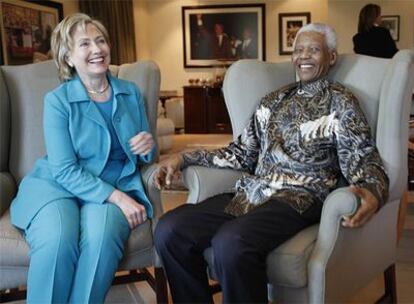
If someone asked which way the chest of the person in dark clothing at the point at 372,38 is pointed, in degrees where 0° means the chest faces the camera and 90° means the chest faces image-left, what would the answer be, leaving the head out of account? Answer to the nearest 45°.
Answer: approximately 225°

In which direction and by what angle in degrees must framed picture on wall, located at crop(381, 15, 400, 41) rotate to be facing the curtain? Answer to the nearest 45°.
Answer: approximately 90° to its right

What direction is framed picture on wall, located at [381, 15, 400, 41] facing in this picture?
toward the camera

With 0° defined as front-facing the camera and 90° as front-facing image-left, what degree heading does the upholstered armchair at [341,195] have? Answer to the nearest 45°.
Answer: approximately 45°

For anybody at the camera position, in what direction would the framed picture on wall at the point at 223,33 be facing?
facing the viewer

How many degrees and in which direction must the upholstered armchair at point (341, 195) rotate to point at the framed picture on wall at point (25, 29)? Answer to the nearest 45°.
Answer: approximately 90° to its right

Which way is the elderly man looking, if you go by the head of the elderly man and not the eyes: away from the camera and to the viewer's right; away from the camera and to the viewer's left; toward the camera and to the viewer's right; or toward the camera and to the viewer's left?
toward the camera and to the viewer's left

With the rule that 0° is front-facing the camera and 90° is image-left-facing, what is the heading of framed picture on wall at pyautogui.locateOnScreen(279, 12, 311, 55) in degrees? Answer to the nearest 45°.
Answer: approximately 0°

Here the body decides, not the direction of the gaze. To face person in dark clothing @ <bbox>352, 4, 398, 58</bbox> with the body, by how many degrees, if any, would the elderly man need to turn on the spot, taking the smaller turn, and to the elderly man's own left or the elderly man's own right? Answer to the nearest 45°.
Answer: approximately 135° to the elderly man's own right

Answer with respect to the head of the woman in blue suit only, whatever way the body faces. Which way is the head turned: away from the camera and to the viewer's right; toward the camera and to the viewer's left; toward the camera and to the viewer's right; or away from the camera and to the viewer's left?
toward the camera and to the viewer's right

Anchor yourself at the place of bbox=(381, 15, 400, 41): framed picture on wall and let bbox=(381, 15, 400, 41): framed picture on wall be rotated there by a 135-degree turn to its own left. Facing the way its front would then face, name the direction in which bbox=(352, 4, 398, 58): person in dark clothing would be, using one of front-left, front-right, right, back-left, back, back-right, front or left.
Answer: back-right

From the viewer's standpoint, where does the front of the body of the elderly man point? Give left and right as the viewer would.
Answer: facing the viewer and to the left of the viewer

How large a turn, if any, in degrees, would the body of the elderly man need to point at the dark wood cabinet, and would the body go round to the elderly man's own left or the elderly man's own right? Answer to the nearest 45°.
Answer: approximately 135° to the elderly man's own right

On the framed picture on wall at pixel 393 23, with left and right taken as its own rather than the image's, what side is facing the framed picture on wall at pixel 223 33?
right
